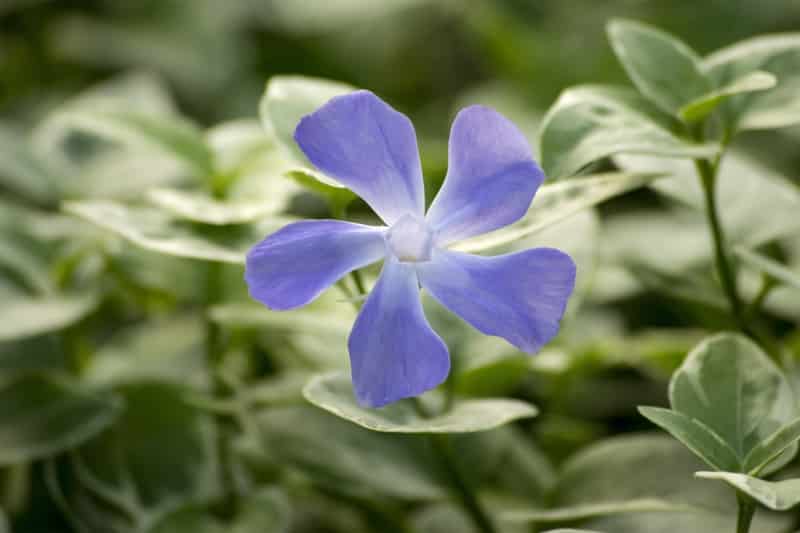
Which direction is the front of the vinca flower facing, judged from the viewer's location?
facing the viewer
